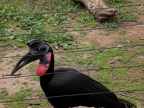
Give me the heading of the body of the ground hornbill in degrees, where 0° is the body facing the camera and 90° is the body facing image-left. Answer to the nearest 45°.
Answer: approximately 90°

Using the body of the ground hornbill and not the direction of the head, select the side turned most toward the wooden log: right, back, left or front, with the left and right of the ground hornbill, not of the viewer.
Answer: right
